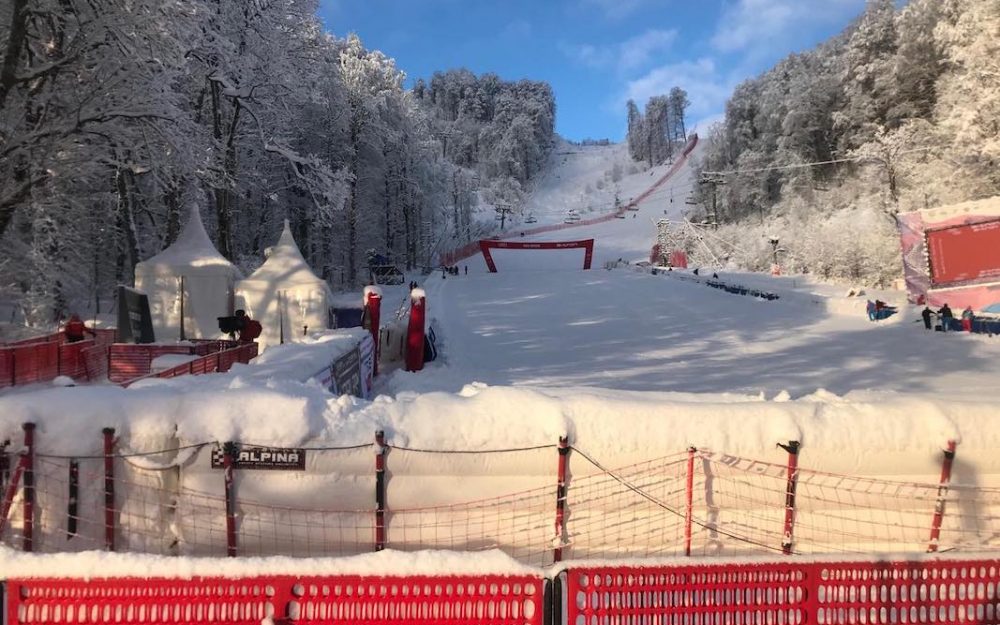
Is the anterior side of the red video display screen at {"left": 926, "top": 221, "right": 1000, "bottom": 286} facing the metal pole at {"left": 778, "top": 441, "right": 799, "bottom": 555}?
yes

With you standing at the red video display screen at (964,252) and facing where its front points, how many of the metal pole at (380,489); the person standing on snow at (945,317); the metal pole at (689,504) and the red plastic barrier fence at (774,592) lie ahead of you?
4

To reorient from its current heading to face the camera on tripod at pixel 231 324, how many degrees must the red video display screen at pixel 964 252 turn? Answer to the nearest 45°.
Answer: approximately 45° to its right

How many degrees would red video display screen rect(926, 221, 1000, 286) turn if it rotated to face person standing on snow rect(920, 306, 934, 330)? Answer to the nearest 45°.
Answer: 0° — it already faces them

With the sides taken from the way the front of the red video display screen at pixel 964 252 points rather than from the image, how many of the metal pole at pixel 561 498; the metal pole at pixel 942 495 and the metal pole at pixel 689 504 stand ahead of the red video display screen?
3

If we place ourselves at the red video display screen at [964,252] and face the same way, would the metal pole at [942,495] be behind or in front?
in front

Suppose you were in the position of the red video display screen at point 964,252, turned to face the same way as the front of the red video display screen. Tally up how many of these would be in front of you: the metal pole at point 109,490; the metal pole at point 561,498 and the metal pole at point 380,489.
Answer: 3

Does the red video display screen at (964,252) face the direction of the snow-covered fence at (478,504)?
yes

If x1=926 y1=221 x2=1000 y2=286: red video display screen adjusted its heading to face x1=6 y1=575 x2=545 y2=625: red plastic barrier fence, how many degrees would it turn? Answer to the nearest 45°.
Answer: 0° — it already faces it

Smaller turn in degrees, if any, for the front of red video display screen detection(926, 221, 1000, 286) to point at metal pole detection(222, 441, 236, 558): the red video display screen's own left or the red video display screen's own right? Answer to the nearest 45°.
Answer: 0° — it already faces it

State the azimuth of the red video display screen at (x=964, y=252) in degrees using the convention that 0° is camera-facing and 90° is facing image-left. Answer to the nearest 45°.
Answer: approximately 0°
